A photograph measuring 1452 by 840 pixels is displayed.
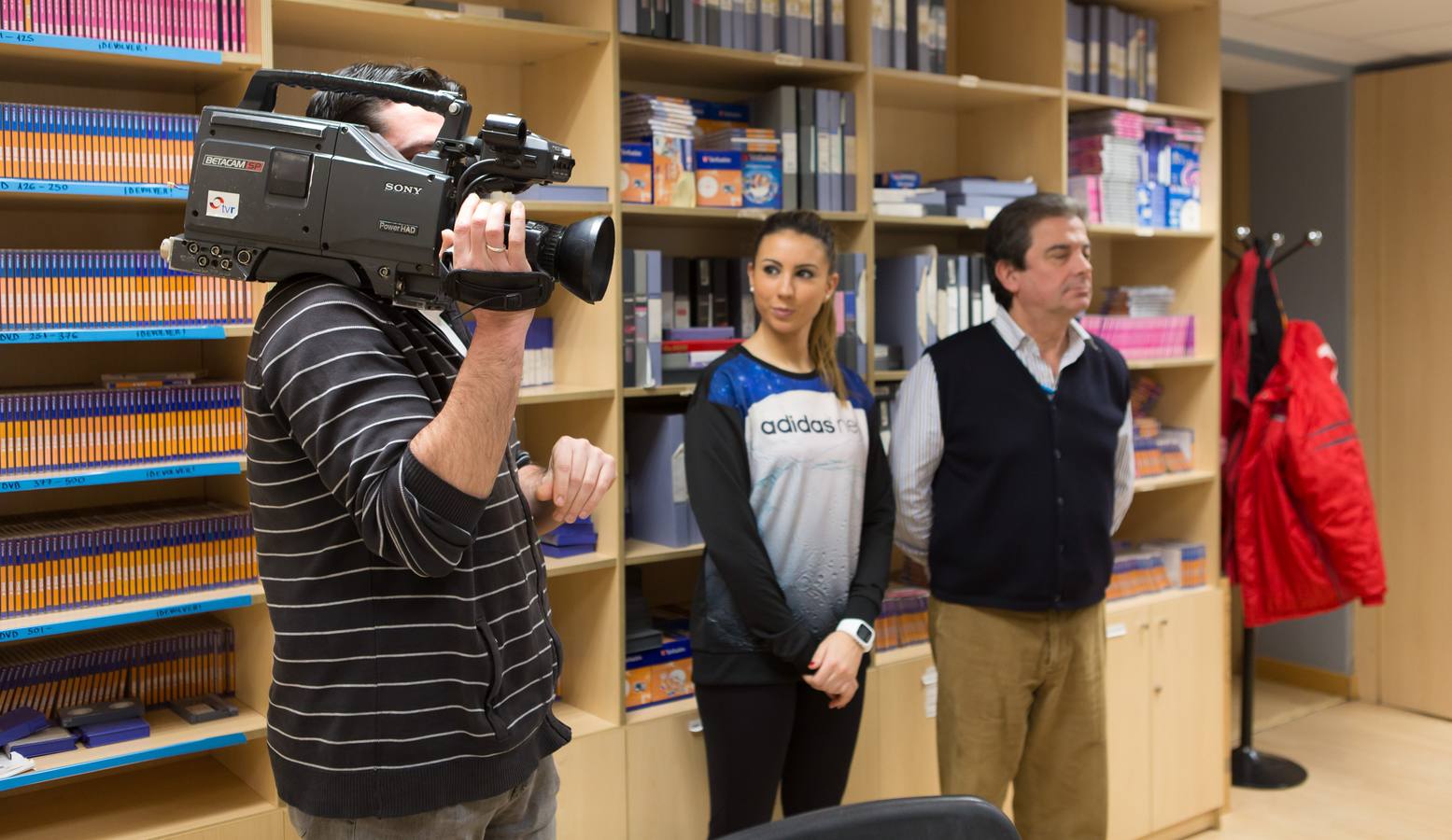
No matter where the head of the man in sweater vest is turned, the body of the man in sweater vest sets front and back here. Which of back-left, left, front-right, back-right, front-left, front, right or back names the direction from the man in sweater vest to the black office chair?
front-right

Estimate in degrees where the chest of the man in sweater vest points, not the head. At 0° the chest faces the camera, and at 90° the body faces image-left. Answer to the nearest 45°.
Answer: approximately 315°

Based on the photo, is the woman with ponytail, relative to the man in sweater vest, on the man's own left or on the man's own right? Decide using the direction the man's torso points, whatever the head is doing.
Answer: on the man's own right

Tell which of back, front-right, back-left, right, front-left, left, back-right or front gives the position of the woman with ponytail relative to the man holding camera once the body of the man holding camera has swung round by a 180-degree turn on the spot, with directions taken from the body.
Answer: back-right

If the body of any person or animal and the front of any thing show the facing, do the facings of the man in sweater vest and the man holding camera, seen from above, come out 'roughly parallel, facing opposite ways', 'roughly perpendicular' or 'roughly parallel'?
roughly perpendicular

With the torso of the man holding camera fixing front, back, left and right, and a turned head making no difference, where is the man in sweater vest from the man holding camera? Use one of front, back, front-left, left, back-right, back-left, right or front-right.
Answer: front-left

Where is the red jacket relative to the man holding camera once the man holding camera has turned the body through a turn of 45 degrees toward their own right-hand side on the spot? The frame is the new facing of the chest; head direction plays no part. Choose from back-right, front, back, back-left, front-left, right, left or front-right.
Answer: left

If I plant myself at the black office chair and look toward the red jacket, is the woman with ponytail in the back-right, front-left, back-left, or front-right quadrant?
front-left

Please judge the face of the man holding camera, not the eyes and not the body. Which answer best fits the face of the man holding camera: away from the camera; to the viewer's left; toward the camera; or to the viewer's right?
to the viewer's right

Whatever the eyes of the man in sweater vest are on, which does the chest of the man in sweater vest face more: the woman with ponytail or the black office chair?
the black office chair

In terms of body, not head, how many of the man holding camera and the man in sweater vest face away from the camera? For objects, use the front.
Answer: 0

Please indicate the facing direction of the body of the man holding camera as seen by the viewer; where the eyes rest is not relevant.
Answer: to the viewer's right
